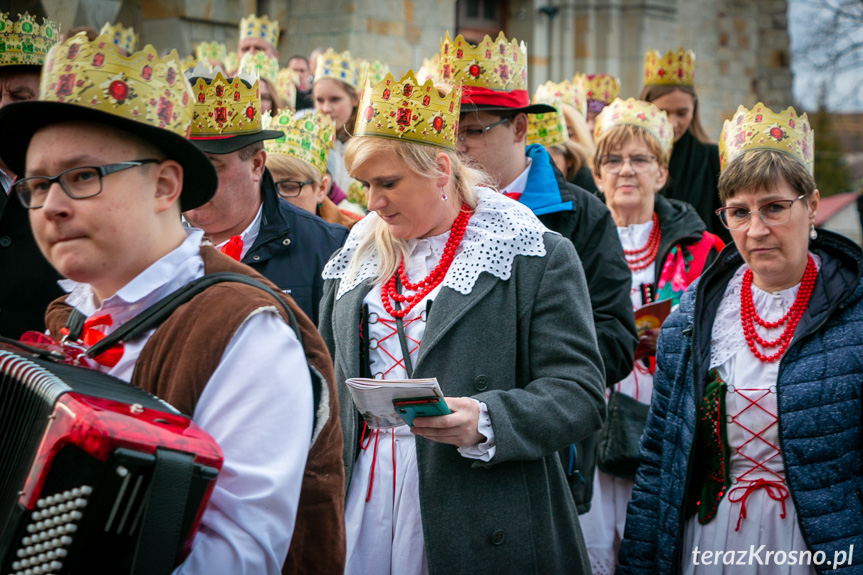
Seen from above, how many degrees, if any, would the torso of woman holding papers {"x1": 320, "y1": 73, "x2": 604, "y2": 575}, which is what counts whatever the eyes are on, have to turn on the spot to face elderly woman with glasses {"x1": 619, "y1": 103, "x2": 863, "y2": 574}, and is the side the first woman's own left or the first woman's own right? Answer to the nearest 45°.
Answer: approximately 135° to the first woman's own left

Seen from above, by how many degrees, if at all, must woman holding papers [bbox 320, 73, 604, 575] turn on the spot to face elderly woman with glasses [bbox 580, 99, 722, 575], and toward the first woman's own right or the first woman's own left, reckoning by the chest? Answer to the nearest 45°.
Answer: approximately 180°

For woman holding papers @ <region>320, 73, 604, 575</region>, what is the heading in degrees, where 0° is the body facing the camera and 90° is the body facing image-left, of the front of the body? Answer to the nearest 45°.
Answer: approximately 45°
